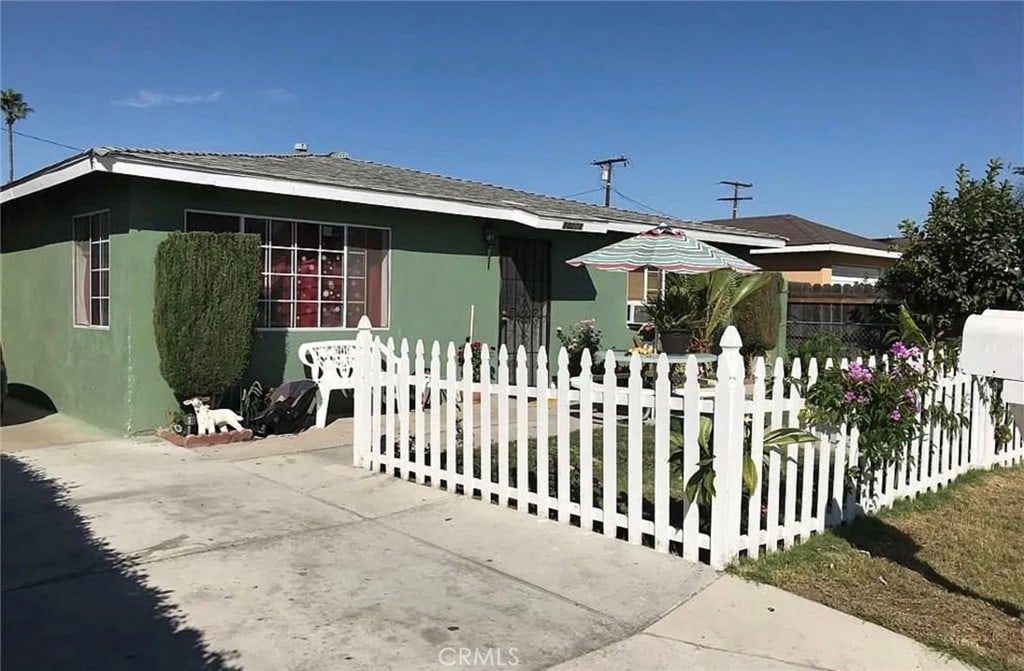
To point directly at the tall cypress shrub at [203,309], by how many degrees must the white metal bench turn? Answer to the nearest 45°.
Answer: approximately 90° to its right

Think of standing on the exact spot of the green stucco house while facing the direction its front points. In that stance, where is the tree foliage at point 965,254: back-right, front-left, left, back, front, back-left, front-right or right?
front-left

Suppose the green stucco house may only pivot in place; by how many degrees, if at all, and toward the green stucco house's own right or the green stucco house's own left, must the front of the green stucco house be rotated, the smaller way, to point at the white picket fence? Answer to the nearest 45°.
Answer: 0° — it already faces it

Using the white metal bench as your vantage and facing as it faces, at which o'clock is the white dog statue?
The white dog statue is roughly at 3 o'clock from the white metal bench.

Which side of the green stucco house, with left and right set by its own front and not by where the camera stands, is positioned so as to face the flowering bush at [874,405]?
front

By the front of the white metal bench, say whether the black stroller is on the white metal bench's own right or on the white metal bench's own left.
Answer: on the white metal bench's own right

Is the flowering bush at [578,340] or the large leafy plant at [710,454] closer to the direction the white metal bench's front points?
the large leafy plant
